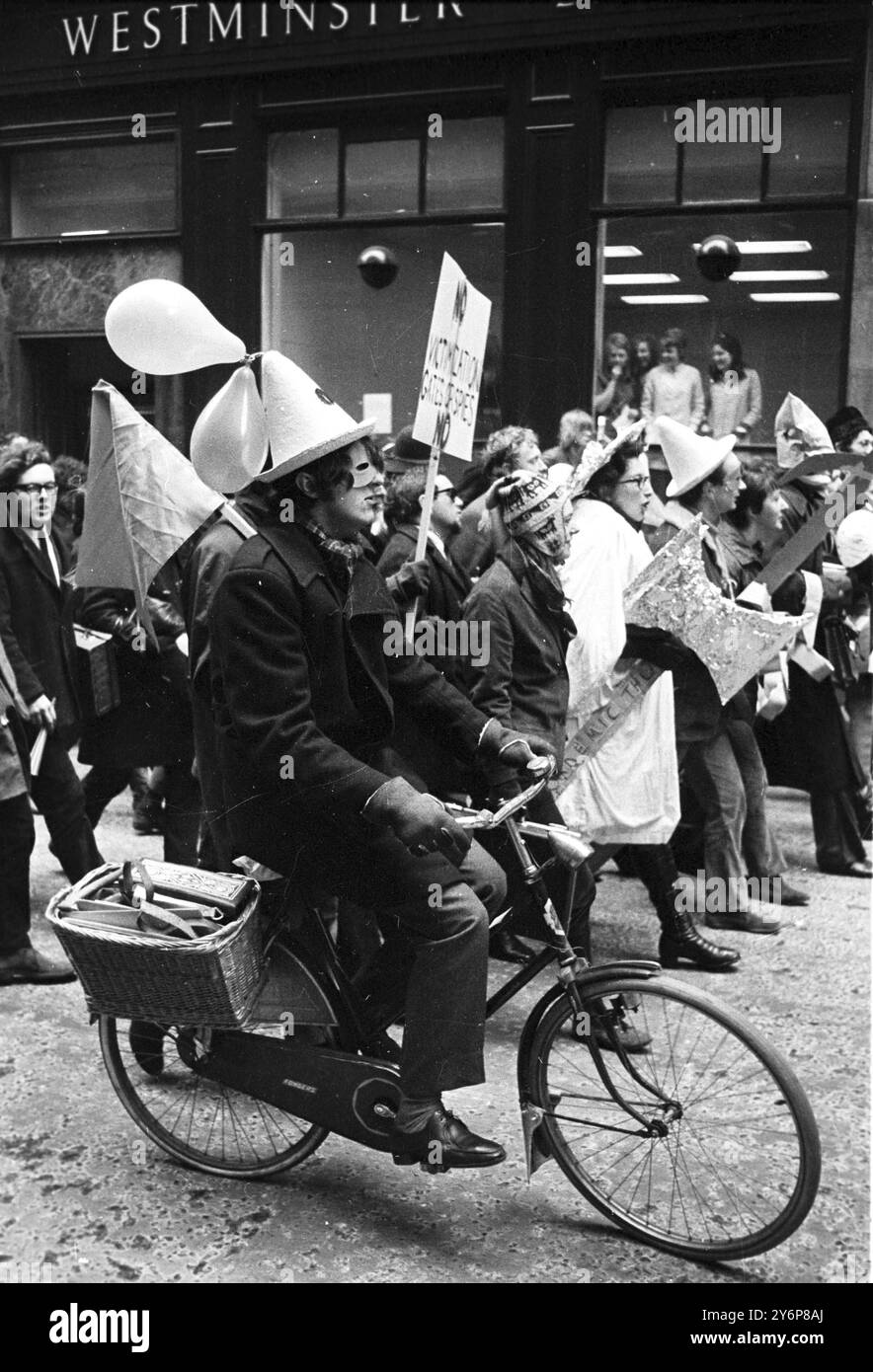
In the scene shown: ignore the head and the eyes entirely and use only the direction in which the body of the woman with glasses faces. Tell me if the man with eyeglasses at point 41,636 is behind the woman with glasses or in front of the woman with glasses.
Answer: behind

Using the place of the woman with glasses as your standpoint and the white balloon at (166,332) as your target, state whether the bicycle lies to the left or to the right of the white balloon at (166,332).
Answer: left

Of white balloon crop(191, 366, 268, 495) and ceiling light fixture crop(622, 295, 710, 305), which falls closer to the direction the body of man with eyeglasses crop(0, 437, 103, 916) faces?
the white balloon

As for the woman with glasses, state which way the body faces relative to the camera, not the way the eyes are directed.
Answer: to the viewer's right

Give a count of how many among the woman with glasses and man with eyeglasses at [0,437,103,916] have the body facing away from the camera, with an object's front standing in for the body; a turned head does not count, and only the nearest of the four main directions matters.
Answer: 0

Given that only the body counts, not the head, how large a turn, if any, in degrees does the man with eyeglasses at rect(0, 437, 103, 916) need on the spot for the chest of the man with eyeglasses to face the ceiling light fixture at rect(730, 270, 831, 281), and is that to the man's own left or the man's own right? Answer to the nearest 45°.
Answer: approximately 90° to the man's own left

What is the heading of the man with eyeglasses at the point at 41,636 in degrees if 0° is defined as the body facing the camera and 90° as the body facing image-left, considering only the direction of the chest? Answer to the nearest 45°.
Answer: approximately 315°

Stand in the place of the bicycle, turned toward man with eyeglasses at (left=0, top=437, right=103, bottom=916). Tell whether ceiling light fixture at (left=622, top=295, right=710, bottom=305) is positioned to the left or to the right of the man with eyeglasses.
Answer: right

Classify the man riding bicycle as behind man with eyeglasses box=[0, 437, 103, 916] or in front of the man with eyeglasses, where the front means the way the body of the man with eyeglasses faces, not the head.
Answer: in front
